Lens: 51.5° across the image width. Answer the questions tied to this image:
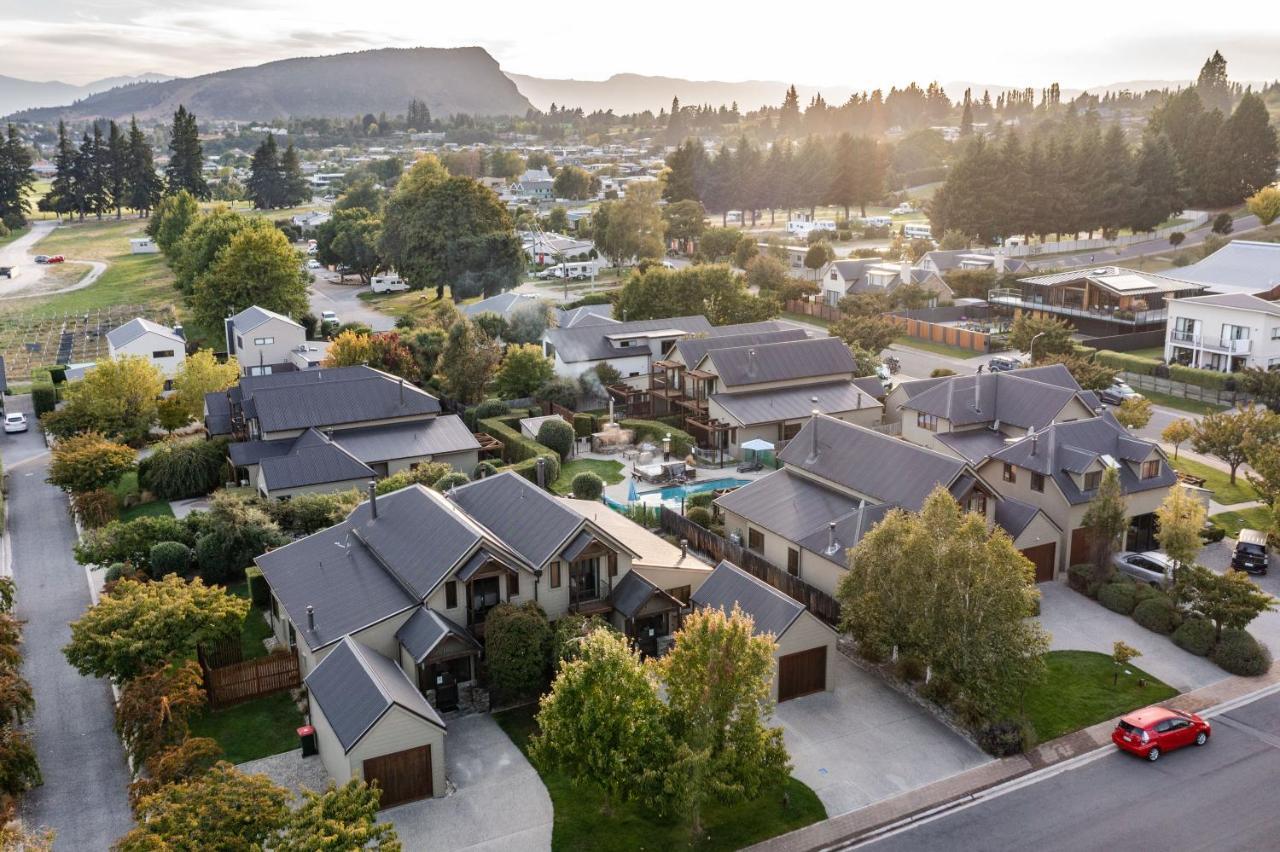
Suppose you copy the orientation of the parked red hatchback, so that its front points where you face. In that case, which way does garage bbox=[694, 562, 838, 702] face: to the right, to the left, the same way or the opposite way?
to the right

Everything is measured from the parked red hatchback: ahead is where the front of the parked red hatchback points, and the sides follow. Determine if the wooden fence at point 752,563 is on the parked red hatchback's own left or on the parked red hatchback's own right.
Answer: on the parked red hatchback's own left

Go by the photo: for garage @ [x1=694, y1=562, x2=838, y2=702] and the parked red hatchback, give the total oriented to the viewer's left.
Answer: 0

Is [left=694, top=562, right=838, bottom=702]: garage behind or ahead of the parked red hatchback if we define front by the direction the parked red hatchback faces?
behind

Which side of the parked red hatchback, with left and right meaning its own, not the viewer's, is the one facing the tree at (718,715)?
back

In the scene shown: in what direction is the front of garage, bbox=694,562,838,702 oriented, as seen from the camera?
facing the viewer and to the right of the viewer

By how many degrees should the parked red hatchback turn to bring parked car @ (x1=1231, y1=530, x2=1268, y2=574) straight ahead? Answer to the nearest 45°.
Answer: approximately 45° to its left

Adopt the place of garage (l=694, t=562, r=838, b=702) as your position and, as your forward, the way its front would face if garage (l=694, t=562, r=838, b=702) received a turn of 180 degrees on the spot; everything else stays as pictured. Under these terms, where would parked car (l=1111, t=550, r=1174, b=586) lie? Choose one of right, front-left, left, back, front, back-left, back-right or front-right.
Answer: right

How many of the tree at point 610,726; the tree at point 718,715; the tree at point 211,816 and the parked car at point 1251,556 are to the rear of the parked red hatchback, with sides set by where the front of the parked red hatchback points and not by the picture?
3

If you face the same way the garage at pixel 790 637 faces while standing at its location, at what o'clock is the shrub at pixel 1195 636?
The shrub is roughly at 10 o'clock from the garage.

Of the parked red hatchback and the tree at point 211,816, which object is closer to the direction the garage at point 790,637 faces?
the parked red hatchback

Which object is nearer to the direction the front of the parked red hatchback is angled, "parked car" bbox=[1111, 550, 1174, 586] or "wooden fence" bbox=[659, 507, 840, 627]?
the parked car

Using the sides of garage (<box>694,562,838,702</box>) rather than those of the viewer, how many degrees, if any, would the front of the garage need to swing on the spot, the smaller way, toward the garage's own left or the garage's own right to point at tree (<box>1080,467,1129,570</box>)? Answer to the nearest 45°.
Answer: approximately 90° to the garage's own left

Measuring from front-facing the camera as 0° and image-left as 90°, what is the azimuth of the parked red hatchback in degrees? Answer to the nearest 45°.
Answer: approximately 225°

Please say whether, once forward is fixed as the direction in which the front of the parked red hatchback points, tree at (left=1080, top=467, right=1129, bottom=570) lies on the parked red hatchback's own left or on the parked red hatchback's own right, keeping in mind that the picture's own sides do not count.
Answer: on the parked red hatchback's own left
